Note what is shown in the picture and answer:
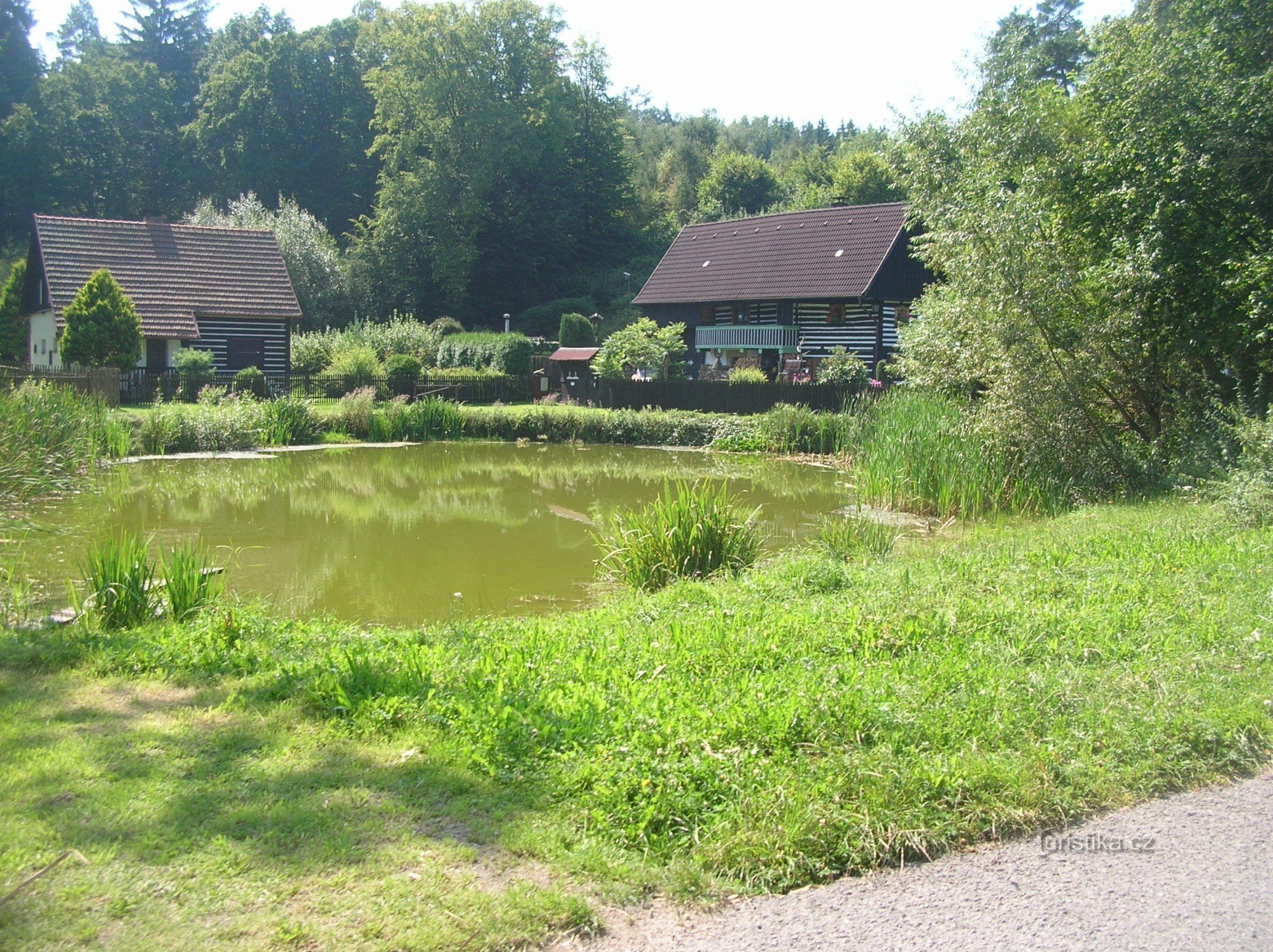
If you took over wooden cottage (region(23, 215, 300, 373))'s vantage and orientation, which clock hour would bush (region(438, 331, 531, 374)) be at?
The bush is roughly at 9 o'clock from the wooden cottage.

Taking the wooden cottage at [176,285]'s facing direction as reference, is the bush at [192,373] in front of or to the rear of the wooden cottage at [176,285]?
in front

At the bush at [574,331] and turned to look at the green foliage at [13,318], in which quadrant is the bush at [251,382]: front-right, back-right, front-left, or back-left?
front-left

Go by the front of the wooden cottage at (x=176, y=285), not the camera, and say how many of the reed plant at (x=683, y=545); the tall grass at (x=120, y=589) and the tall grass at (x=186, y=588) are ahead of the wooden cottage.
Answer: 3

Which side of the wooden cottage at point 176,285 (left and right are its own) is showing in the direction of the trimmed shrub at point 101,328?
front

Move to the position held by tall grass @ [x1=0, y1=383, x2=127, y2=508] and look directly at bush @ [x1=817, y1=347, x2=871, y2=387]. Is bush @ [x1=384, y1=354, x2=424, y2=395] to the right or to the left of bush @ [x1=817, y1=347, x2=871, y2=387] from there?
left

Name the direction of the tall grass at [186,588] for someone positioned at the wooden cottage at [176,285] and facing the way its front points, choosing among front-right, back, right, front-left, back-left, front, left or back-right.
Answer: front

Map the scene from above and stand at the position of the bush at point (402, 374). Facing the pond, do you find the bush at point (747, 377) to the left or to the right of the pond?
left

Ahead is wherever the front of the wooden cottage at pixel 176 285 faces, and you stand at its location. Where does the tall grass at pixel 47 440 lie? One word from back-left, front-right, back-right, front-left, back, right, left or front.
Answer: front

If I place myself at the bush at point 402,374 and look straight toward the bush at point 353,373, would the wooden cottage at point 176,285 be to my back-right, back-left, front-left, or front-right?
front-right

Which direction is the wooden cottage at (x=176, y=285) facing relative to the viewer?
toward the camera

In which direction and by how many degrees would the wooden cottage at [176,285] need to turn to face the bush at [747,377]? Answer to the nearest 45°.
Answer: approximately 45° to its left

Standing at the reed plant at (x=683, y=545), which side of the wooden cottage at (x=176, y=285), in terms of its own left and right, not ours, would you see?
front

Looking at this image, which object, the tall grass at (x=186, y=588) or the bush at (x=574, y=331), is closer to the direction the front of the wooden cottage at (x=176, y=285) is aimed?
the tall grass

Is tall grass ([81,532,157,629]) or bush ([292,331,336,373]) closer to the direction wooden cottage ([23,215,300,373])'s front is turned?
the tall grass

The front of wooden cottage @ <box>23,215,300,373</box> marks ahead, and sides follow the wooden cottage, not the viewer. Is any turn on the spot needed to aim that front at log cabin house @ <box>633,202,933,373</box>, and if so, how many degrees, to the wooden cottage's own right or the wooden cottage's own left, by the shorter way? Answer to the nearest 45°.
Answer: approximately 90° to the wooden cottage's own left
